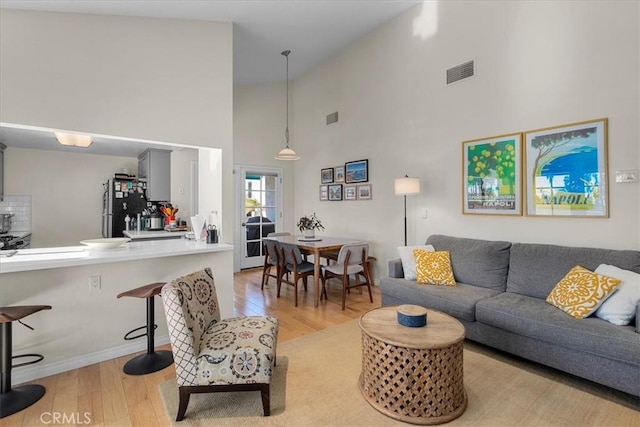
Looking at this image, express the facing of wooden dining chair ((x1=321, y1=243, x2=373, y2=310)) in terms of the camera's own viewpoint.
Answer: facing away from the viewer and to the left of the viewer

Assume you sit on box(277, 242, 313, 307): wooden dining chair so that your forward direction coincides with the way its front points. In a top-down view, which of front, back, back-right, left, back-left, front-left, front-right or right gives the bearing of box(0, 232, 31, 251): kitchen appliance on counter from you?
back-left

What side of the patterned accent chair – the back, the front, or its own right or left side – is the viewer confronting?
right

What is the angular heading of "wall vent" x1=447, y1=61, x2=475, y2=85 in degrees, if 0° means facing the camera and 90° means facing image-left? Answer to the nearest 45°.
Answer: approximately 45°
